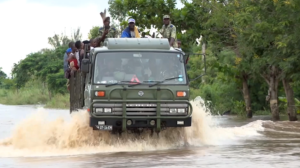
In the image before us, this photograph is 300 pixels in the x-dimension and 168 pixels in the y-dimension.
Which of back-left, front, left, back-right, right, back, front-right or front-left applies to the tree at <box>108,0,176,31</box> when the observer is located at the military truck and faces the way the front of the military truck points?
back

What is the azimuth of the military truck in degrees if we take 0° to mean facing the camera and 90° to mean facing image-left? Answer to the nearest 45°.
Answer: approximately 0°

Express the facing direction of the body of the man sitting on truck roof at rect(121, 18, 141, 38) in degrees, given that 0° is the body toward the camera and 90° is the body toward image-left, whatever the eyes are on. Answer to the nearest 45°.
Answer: approximately 0°

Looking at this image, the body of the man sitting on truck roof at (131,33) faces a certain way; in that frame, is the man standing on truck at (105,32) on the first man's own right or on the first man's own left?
on the first man's own right

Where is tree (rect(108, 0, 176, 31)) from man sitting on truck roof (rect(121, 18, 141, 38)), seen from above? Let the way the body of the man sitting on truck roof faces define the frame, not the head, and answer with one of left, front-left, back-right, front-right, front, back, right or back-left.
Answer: back
